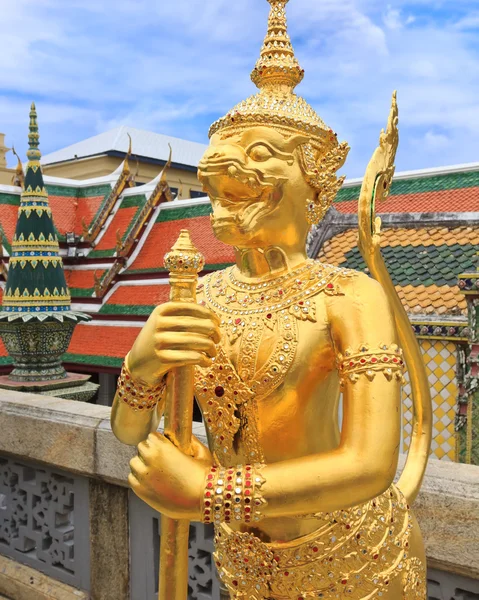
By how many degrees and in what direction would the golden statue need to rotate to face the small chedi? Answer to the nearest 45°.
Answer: approximately 90° to its right

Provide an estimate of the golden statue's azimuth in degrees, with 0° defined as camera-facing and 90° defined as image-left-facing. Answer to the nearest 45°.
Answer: approximately 45°
